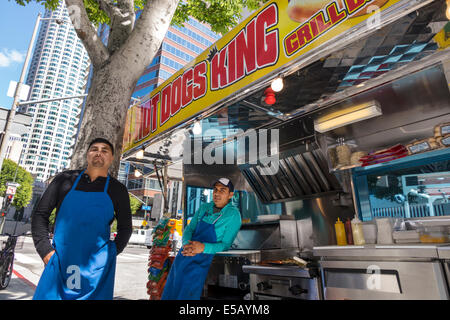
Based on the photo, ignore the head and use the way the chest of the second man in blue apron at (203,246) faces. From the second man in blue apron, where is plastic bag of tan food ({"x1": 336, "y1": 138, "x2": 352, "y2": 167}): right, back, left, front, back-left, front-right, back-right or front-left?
back-left

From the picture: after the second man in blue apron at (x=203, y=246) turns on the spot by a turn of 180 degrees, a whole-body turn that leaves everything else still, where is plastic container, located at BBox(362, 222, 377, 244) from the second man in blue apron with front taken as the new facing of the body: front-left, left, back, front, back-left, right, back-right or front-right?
front-right

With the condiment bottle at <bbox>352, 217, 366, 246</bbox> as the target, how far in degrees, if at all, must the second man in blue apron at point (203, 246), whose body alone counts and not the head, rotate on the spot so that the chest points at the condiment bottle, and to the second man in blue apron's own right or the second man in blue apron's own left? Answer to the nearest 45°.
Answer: approximately 135° to the second man in blue apron's own left

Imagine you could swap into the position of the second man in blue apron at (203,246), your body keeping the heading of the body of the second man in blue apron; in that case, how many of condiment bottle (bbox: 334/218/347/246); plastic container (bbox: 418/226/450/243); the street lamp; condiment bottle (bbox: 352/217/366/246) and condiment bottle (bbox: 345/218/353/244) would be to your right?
1

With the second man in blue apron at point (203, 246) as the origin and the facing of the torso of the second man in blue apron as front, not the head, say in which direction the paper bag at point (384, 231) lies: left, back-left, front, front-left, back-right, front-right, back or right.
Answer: back-left

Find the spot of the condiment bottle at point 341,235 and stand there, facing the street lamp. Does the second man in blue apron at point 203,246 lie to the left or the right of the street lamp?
left

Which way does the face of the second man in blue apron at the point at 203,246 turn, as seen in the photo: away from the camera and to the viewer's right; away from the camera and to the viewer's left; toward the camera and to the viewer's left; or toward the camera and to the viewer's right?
toward the camera and to the viewer's left

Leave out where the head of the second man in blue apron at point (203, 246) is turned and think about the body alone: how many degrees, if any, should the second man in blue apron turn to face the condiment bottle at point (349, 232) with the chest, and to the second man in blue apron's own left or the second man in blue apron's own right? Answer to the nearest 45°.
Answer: approximately 135° to the second man in blue apron's own left

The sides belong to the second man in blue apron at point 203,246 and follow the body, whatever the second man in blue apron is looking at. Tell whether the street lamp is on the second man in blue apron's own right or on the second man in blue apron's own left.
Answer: on the second man in blue apron's own right
